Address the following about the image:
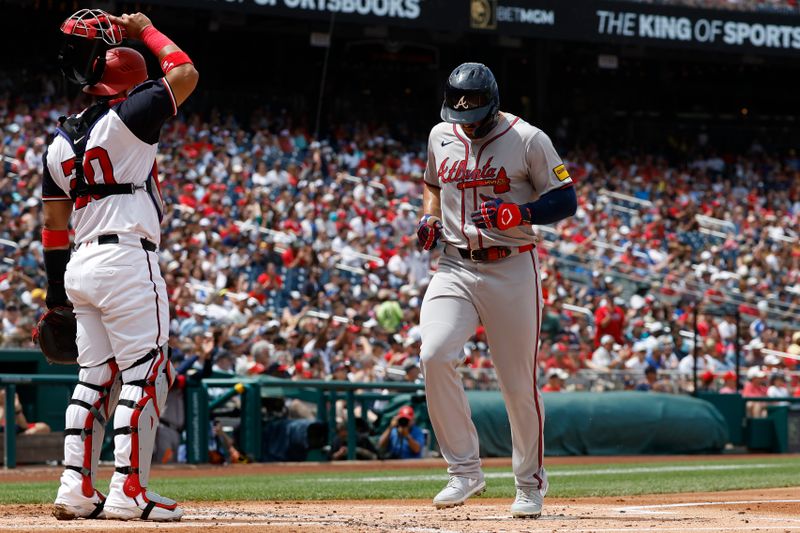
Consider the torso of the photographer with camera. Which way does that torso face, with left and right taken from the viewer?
facing the viewer

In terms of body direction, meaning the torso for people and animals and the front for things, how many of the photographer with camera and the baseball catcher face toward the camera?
1

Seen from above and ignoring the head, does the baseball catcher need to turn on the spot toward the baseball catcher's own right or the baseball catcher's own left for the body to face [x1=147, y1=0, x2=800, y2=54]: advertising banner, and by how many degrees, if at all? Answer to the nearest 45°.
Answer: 0° — they already face it

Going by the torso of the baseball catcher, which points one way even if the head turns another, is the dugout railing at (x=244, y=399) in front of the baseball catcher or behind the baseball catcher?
in front

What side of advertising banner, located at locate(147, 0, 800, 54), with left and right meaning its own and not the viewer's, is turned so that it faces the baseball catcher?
front

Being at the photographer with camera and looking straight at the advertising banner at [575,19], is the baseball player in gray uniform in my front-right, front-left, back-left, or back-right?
back-right

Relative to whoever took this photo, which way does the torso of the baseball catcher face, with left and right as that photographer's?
facing away from the viewer and to the right of the viewer

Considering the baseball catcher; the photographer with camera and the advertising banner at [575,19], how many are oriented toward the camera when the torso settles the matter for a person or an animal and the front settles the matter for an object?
2

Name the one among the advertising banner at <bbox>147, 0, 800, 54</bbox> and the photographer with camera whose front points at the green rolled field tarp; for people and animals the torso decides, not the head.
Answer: the advertising banner

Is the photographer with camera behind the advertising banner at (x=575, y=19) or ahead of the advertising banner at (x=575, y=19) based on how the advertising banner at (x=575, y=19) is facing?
ahead

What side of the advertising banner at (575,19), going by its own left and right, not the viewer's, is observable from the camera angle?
front

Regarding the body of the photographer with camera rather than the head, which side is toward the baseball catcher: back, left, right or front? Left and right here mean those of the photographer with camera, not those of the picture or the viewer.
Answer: front

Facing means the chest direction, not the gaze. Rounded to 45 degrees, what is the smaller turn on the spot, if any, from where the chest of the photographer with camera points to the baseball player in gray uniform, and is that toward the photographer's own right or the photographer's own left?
0° — they already face them
